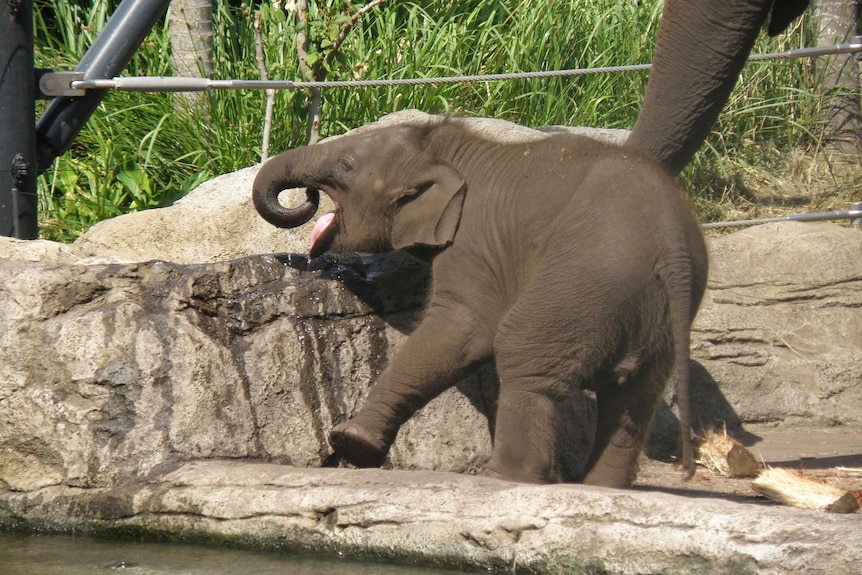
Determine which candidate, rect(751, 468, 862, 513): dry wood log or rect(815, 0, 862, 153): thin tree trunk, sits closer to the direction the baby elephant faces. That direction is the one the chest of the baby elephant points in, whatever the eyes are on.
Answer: the thin tree trunk

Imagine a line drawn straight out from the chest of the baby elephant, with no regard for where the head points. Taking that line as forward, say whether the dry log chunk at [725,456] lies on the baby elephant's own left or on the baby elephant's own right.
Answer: on the baby elephant's own right

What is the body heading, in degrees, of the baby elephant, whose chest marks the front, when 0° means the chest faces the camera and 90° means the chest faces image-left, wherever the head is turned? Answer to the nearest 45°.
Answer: approximately 135°

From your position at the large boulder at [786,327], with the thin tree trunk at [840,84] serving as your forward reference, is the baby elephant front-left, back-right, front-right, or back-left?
back-left

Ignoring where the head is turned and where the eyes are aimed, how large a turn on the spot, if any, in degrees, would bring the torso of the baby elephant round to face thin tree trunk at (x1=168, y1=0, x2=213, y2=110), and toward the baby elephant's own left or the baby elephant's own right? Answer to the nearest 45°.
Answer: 0° — it already faces it

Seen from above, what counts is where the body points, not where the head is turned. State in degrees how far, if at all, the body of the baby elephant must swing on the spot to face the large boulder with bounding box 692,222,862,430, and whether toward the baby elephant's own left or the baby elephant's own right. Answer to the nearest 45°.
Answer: approximately 90° to the baby elephant's own right

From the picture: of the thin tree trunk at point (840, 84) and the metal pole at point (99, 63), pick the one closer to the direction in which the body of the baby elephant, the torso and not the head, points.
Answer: the metal pole
